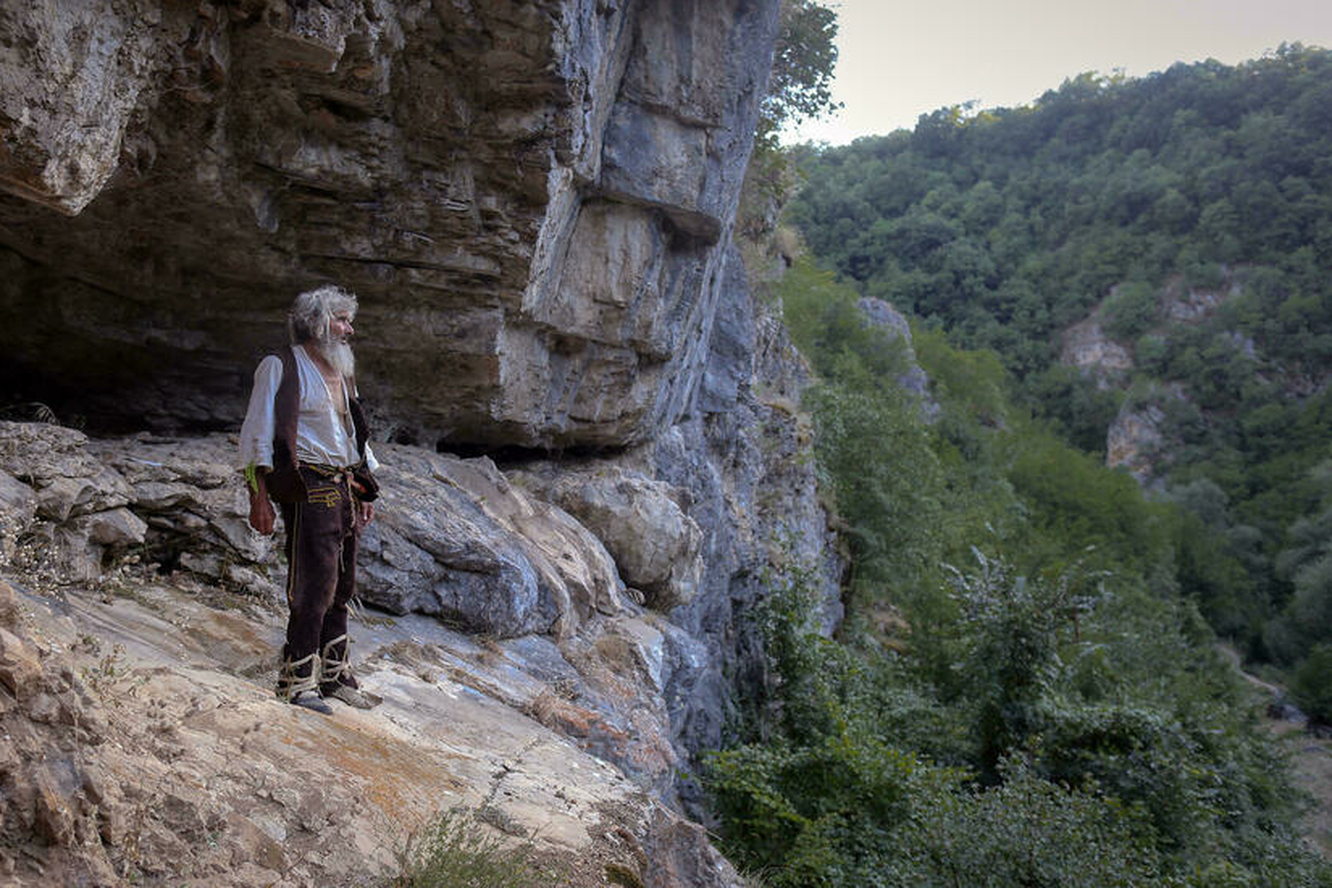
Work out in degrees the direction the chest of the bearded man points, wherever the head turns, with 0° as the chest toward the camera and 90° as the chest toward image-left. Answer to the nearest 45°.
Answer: approximately 315°

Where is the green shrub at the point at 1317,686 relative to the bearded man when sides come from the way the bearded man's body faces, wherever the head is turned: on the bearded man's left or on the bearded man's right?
on the bearded man's left

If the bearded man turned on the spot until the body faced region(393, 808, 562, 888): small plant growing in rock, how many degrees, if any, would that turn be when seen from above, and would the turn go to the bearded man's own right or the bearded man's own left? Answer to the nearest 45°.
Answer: approximately 45° to the bearded man's own right

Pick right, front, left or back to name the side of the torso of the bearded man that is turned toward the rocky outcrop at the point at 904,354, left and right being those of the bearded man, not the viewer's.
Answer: left

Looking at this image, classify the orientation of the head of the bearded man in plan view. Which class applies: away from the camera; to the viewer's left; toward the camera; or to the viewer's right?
to the viewer's right

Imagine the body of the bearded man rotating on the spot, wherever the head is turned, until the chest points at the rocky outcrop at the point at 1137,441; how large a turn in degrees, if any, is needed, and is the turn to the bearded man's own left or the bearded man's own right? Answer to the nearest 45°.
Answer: approximately 90° to the bearded man's own left
